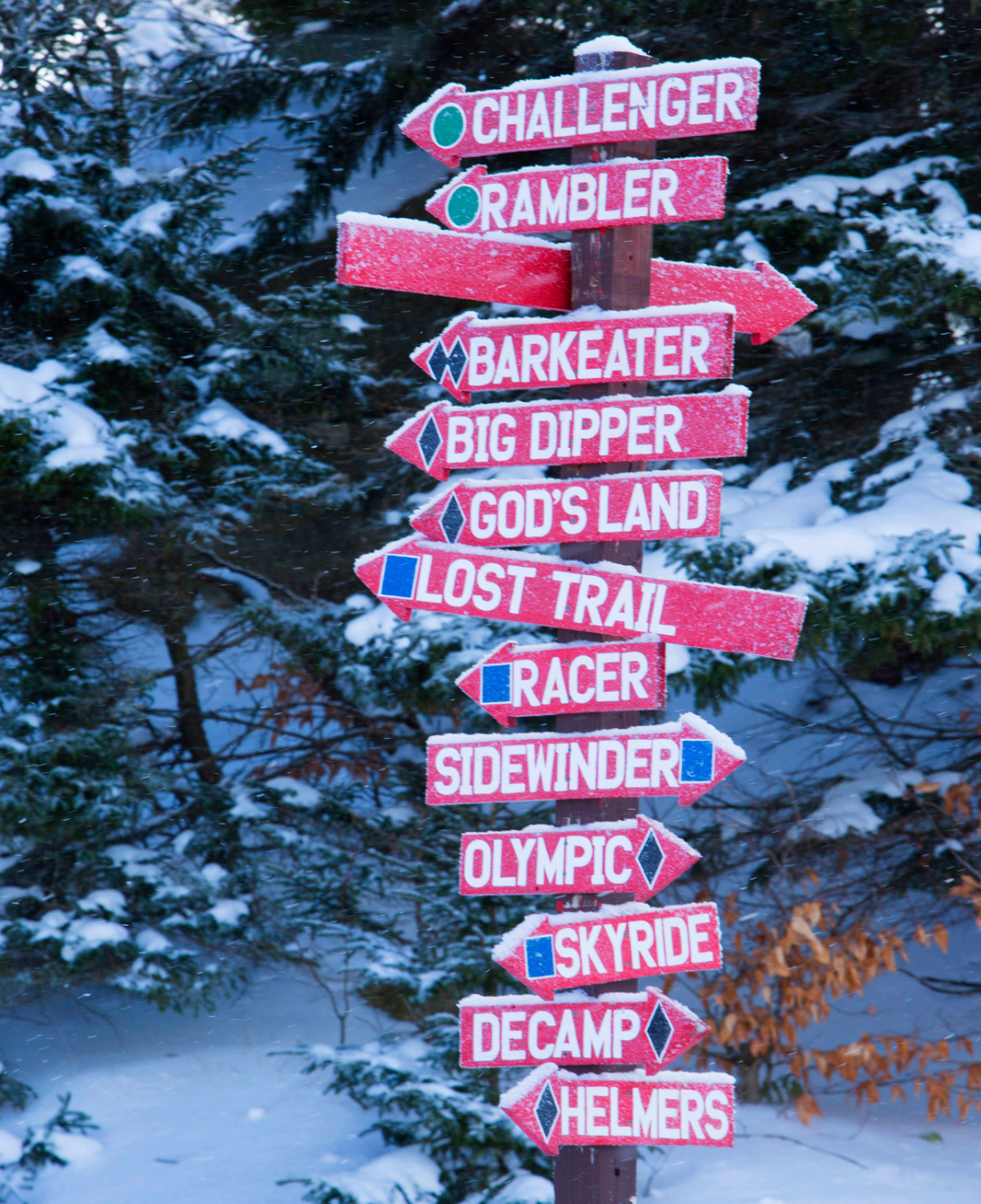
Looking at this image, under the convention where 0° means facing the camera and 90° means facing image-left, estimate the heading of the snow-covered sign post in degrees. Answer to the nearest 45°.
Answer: approximately 0°

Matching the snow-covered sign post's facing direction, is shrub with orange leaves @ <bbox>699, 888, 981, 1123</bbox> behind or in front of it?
behind
